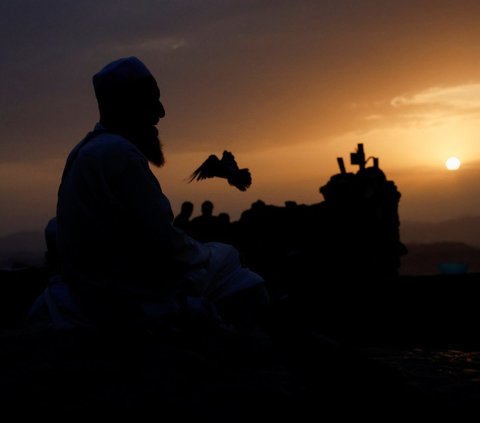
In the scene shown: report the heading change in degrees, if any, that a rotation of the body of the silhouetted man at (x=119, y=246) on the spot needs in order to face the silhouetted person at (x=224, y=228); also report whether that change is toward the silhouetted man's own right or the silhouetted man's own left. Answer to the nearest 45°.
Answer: approximately 90° to the silhouetted man's own left

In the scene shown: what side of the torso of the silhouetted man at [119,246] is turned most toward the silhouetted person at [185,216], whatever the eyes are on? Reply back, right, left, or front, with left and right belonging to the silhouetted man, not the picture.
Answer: left

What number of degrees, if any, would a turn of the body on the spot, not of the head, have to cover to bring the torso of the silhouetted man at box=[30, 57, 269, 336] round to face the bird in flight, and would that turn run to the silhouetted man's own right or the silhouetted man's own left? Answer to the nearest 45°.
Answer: approximately 45° to the silhouetted man's own left

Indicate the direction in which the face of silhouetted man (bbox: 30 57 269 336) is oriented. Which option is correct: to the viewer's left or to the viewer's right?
to the viewer's right

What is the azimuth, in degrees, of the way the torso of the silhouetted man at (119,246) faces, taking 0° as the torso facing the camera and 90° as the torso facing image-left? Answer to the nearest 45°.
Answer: approximately 270°
